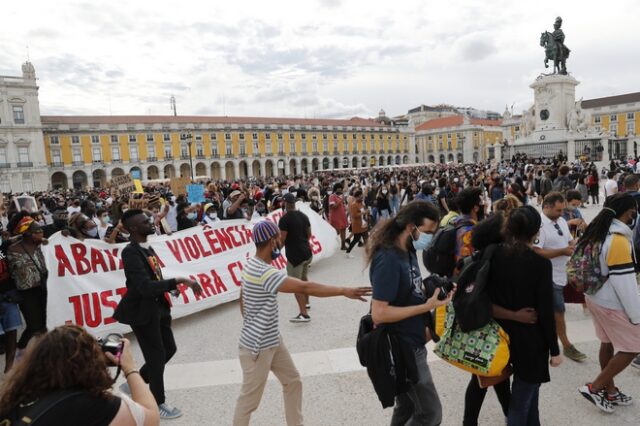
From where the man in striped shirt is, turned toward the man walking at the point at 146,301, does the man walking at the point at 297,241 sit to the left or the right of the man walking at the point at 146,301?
right

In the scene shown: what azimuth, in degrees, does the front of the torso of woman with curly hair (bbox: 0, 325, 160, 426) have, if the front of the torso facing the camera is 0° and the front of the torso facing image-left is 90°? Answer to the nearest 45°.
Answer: approximately 225°

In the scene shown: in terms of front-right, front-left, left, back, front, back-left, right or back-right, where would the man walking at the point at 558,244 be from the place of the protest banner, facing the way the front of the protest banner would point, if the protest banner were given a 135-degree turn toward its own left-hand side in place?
back-right

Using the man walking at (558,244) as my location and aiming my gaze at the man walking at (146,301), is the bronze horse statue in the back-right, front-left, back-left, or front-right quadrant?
back-right

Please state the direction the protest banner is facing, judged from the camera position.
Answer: facing the viewer and to the right of the viewer

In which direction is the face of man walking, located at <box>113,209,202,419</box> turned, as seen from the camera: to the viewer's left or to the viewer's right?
to the viewer's right

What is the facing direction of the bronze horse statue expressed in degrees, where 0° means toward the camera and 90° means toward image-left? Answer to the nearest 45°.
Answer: approximately 45°

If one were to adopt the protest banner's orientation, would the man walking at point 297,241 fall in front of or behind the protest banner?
in front
